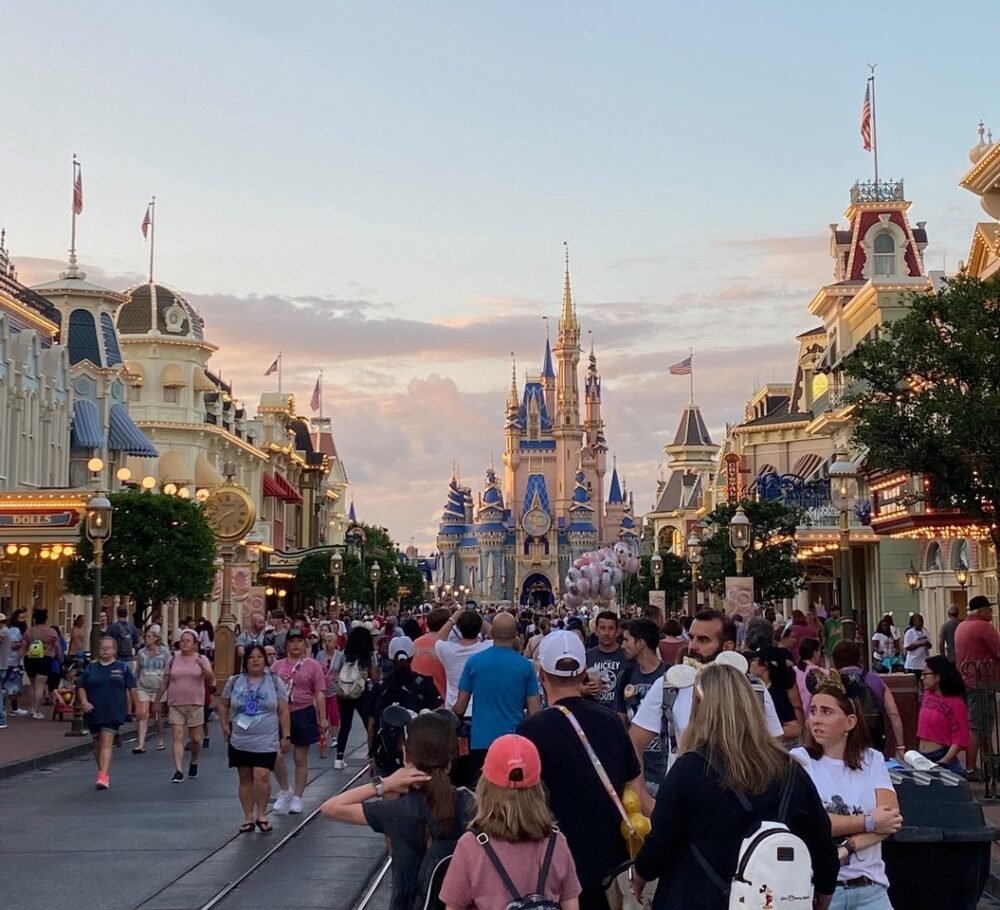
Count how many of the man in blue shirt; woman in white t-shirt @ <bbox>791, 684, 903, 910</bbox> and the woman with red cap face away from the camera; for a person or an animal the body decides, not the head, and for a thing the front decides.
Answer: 2

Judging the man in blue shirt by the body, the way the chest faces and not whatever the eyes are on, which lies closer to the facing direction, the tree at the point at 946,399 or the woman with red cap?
the tree

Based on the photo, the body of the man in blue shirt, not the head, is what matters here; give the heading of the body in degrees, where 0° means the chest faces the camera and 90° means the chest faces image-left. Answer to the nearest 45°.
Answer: approximately 180°

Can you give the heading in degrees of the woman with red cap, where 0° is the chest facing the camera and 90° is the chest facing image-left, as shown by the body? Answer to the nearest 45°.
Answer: approximately 180°

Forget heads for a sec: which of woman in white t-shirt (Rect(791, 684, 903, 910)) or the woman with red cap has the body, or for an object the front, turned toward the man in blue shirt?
the woman with red cap

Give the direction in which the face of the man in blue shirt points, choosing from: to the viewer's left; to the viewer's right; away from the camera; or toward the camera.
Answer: away from the camera

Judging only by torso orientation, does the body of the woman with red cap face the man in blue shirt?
yes

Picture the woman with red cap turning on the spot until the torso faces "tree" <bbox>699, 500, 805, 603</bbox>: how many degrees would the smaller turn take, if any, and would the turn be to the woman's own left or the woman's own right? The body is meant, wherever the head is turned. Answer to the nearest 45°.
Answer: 0° — they already face it

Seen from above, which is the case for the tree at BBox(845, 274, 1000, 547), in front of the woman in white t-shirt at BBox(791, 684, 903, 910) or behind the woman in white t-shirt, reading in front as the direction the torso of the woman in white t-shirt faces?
behind

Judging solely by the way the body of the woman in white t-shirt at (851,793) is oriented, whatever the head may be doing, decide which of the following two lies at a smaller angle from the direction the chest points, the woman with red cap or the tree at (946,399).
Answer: the woman with red cap

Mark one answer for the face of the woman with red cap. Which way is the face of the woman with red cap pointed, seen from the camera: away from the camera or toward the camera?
away from the camera

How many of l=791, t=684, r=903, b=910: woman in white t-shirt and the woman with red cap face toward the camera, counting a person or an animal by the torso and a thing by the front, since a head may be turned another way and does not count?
1

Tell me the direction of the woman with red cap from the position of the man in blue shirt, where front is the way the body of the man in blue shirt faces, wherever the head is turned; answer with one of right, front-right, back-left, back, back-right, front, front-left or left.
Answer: back
